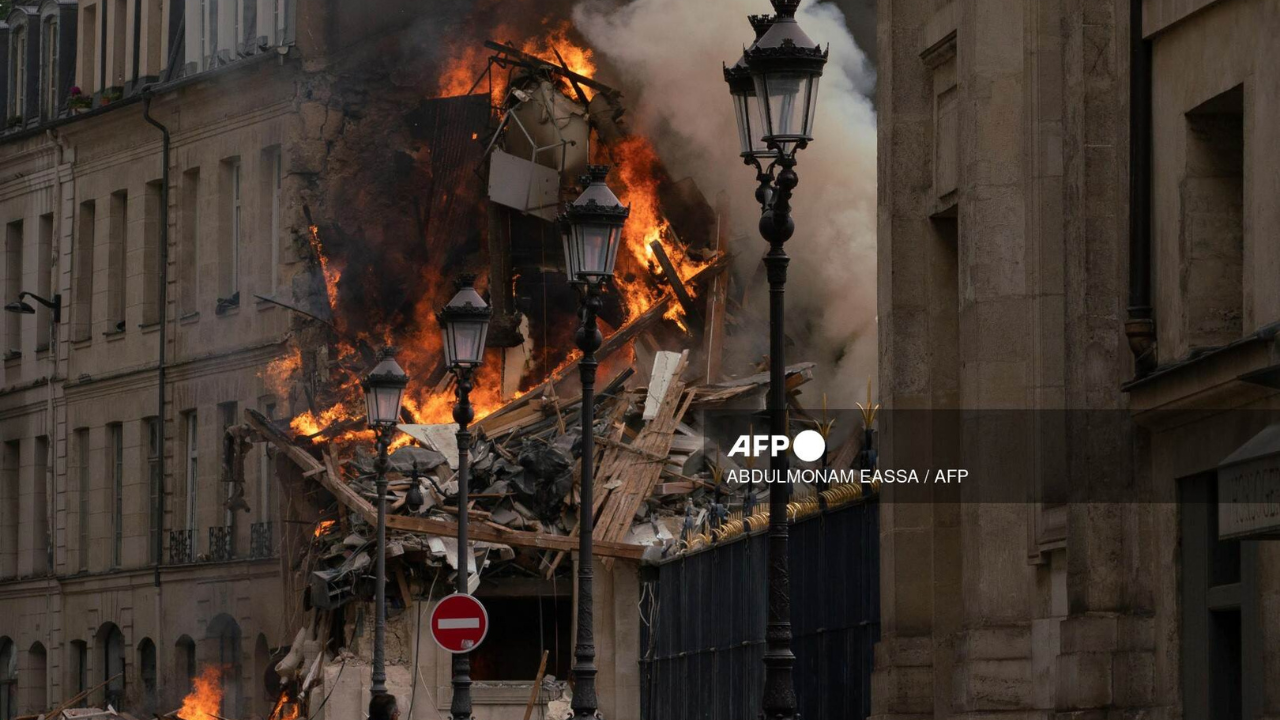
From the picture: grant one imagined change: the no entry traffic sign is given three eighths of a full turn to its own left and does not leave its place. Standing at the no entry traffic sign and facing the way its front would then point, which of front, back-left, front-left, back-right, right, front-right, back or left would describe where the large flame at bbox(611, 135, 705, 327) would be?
front-left

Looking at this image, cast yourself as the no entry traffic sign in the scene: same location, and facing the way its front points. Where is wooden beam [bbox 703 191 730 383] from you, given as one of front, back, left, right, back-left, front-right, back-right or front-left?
back

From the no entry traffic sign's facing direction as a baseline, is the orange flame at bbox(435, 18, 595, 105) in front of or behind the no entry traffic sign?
behind

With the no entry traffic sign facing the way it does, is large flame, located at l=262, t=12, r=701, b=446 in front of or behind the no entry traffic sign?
behind

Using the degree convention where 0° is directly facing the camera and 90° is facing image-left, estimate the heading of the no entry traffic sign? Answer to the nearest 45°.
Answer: approximately 0°

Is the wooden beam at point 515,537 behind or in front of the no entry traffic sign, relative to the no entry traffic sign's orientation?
behind

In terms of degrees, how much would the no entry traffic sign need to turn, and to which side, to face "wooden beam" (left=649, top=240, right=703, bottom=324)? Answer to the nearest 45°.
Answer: approximately 180°

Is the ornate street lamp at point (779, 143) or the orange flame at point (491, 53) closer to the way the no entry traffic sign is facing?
the ornate street lamp

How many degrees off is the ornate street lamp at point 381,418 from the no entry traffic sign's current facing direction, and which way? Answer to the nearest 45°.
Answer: approximately 180°

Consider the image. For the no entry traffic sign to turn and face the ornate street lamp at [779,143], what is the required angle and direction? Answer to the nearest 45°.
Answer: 0° — it already faces it
